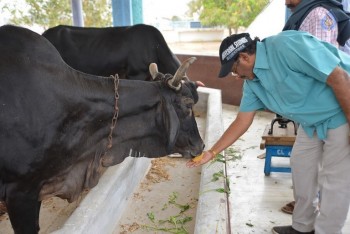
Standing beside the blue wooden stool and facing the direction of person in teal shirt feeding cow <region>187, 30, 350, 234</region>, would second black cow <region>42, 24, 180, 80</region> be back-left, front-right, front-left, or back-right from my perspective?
back-right

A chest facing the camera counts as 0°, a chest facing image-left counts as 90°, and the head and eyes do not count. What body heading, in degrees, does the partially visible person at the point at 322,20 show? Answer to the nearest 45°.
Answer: approximately 90°

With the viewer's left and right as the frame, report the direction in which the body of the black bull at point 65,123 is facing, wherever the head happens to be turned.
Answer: facing to the right of the viewer

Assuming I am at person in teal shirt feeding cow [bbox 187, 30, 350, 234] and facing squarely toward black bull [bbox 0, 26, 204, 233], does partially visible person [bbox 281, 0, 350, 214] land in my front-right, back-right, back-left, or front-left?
back-right

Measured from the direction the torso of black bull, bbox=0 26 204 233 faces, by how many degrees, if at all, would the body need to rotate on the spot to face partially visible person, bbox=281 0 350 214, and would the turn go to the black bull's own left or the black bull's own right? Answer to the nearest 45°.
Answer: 0° — it already faces them
